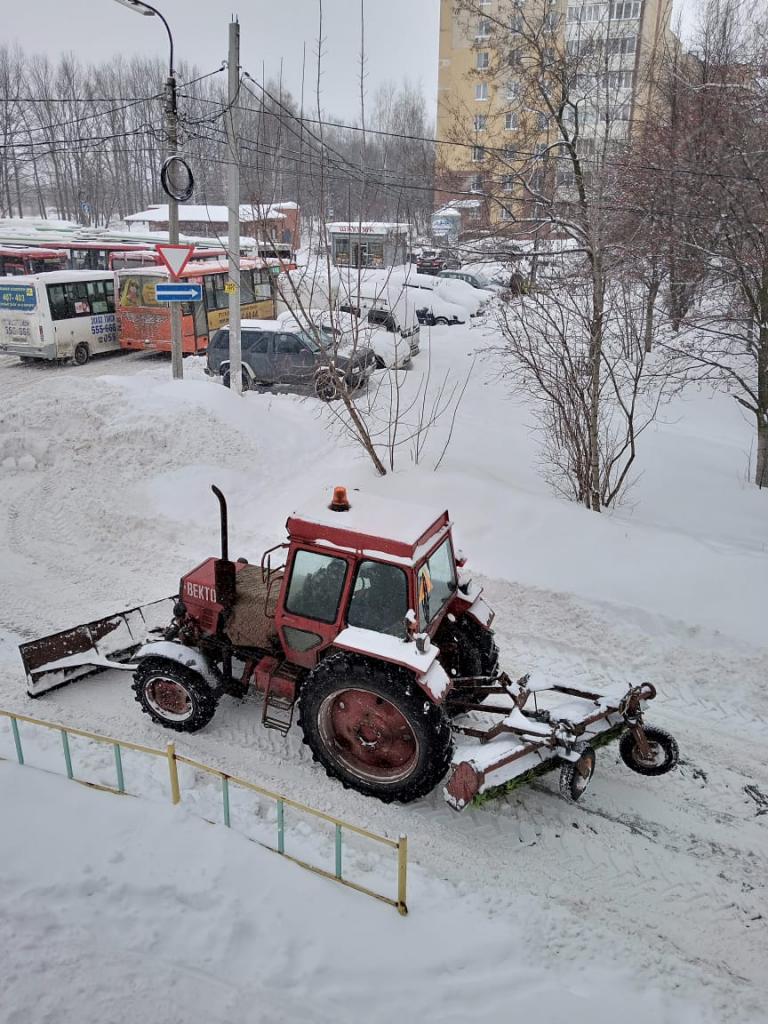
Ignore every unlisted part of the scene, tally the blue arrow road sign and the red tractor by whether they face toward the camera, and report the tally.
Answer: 1

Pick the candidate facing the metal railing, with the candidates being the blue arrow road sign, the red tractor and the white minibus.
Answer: the blue arrow road sign

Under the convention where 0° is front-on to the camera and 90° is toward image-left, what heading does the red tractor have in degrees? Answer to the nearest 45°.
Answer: approximately 135°

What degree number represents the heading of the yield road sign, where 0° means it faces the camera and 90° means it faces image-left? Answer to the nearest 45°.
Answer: approximately 0°

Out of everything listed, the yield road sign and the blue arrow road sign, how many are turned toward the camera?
2

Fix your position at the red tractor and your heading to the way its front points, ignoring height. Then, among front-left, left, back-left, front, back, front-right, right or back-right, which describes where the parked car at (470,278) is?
front-right

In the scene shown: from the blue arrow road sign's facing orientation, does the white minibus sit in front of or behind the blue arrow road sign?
behind
